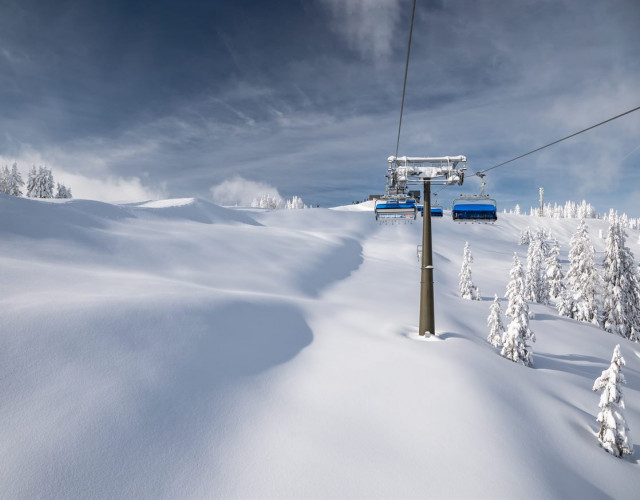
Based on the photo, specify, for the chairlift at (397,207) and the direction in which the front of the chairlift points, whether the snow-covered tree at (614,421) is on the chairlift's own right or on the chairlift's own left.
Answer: on the chairlift's own right

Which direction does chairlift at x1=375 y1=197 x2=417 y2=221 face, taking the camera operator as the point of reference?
facing away from the viewer

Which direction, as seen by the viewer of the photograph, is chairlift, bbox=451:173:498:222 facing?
facing the viewer

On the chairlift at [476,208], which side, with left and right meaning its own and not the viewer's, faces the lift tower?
right

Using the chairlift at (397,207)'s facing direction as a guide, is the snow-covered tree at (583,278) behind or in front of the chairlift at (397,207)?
in front

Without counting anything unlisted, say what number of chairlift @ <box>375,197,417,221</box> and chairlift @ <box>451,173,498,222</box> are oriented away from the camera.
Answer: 1

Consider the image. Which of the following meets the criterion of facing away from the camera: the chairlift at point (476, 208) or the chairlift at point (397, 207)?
the chairlift at point (397, 207)

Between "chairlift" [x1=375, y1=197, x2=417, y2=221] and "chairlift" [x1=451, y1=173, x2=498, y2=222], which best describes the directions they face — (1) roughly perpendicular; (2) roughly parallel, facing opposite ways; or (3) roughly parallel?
roughly parallel, facing opposite ways

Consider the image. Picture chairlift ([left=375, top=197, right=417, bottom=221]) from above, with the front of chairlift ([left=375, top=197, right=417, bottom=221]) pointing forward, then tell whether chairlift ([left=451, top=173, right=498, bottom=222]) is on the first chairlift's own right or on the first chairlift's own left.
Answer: on the first chairlift's own right
